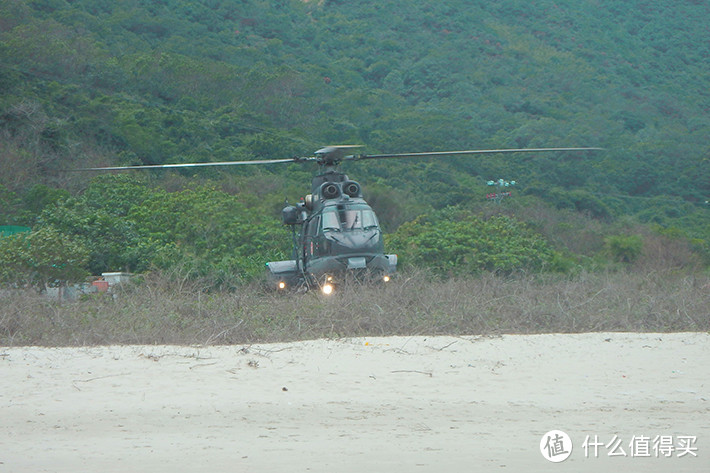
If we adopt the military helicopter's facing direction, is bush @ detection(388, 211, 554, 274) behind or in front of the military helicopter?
behind

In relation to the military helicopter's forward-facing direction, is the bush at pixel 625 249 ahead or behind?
behind

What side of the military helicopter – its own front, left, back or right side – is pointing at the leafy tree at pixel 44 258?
right

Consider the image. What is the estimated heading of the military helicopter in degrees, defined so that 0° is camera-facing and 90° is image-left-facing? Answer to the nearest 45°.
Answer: approximately 0°
